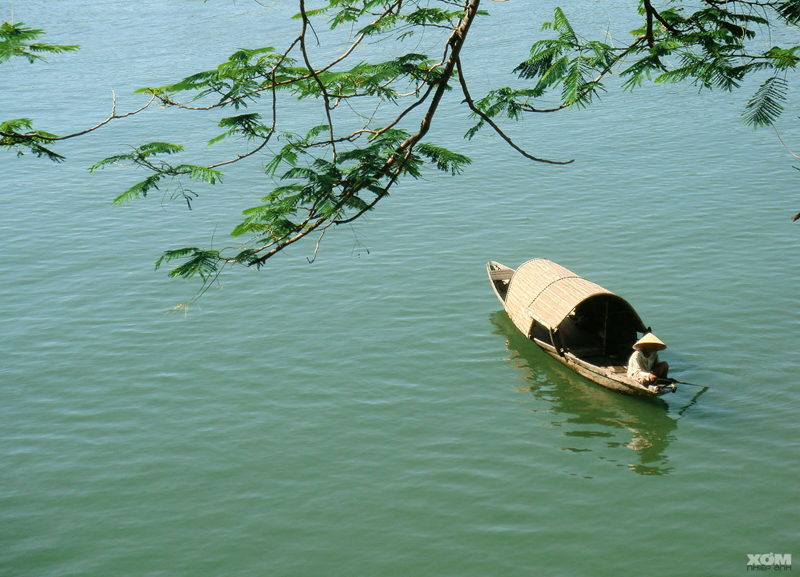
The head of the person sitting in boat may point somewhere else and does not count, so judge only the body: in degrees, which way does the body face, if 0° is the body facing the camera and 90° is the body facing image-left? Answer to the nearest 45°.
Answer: approximately 315°
